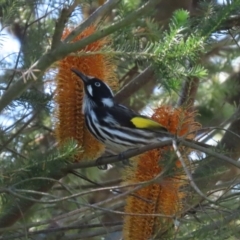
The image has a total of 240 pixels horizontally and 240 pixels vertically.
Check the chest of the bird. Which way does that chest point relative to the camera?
to the viewer's left
